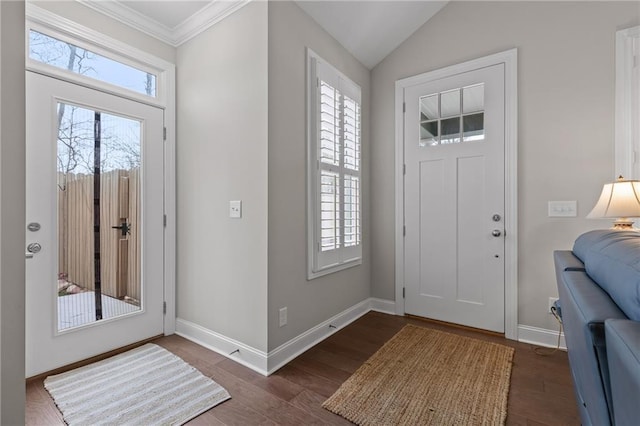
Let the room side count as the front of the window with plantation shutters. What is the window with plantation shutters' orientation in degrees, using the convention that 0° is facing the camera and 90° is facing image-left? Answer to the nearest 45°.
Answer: approximately 315°

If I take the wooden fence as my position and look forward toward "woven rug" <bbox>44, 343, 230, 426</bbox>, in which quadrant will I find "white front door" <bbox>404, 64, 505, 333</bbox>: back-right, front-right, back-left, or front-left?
front-left

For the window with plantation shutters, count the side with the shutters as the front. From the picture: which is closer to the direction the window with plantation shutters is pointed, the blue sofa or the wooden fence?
the blue sofa

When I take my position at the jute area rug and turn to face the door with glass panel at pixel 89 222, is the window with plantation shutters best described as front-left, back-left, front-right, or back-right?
front-right

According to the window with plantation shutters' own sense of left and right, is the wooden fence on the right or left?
on its right

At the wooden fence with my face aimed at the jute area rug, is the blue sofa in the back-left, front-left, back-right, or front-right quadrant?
front-right

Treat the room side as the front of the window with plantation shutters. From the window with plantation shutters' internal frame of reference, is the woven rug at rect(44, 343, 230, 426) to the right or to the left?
on its right

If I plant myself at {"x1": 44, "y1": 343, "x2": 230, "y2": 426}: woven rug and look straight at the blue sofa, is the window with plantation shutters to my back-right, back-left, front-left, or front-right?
front-left

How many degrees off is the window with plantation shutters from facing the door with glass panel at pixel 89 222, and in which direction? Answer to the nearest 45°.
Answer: approximately 135° to its right

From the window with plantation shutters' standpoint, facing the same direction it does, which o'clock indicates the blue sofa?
The blue sofa is roughly at 1 o'clock from the window with plantation shutters.

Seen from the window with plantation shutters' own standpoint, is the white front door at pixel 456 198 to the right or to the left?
on its left
